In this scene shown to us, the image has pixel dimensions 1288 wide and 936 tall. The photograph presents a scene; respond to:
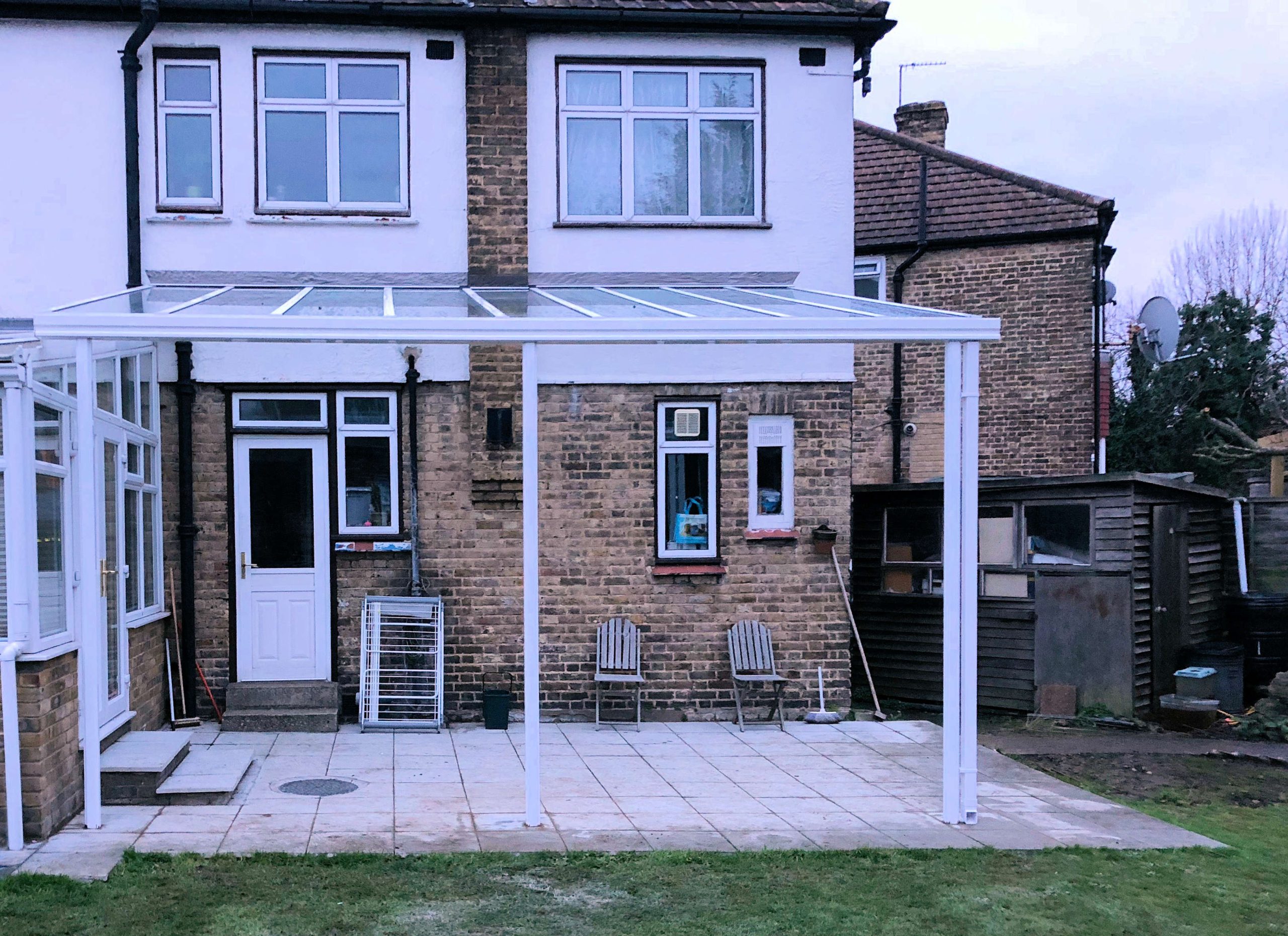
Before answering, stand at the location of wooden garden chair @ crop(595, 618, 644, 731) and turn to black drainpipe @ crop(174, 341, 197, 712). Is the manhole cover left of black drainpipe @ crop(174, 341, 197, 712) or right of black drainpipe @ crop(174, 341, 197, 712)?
left

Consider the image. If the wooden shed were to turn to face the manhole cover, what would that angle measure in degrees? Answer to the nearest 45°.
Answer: approximately 90° to its right

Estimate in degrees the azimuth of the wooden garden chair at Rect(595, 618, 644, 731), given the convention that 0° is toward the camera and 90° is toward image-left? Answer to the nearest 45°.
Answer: approximately 0°

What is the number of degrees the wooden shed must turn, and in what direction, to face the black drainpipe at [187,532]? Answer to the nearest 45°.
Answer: approximately 90° to its right
